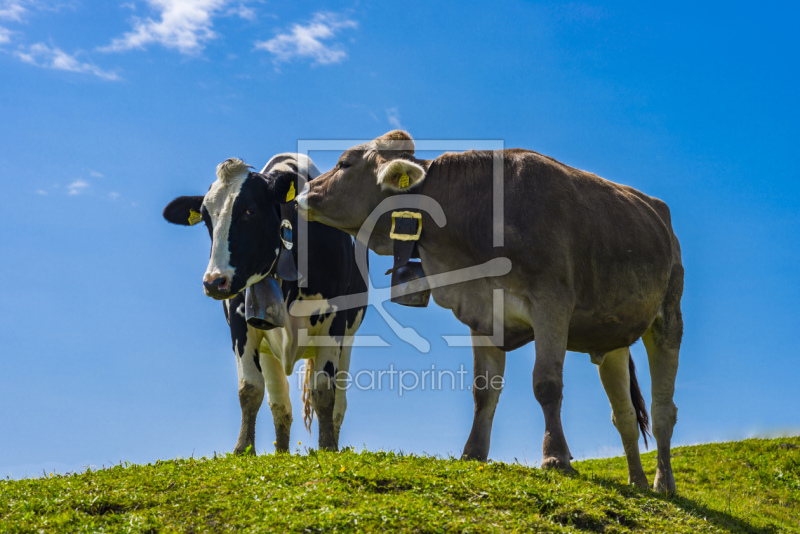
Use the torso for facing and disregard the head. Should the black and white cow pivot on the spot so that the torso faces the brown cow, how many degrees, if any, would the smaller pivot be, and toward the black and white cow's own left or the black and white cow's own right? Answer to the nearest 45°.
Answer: approximately 90° to the black and white cow's own left

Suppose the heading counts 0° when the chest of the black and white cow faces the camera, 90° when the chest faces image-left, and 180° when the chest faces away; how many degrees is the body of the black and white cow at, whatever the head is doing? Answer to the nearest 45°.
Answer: approximately 45°
